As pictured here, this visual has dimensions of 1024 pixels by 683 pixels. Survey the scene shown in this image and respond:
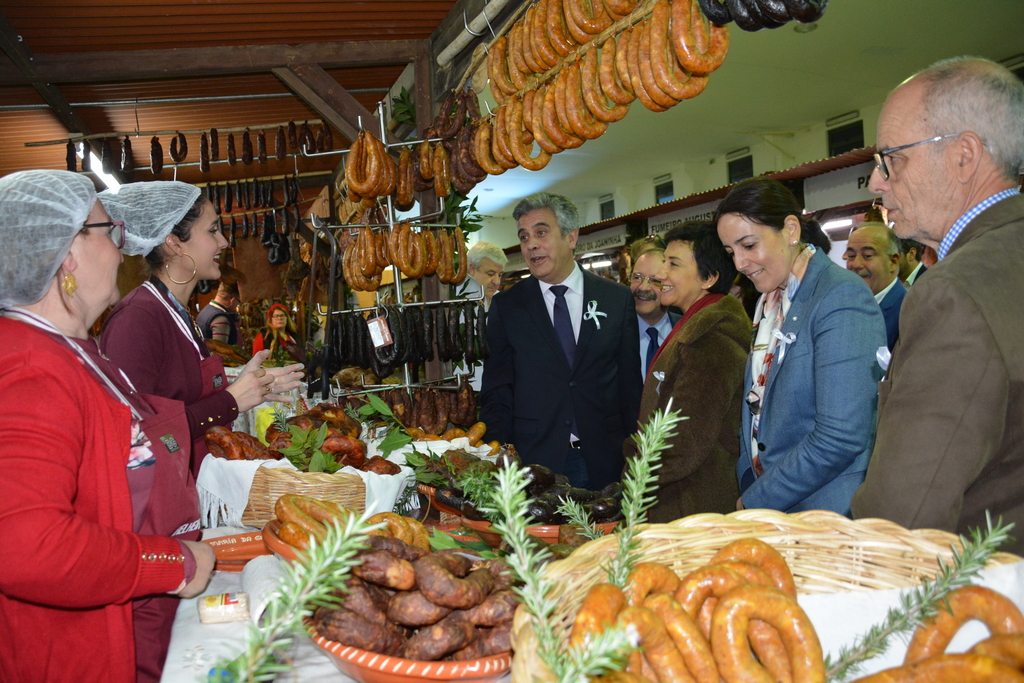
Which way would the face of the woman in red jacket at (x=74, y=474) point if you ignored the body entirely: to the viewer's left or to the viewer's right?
to the viewer's right

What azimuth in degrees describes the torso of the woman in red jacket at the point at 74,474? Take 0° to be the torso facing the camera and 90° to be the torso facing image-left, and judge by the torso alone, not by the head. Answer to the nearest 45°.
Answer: approximately 270°

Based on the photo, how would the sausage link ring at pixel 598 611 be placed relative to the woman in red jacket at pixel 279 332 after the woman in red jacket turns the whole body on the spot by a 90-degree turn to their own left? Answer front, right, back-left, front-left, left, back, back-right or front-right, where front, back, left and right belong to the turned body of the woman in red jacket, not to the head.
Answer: right

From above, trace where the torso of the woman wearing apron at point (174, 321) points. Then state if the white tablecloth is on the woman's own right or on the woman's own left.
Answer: on the woman's own right

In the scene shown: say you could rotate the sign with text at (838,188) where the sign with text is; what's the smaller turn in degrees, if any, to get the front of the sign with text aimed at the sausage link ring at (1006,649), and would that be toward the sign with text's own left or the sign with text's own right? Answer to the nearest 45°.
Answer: approximately 45° to the sign with text's own left

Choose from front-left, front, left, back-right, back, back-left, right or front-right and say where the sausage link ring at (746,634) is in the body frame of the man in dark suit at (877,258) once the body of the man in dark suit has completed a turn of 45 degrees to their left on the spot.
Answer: front

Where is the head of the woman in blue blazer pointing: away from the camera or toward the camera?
toward the camera

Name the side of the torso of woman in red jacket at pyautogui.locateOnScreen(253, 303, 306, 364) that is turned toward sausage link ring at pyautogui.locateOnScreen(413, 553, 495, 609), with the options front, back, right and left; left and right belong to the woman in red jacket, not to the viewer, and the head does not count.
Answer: front

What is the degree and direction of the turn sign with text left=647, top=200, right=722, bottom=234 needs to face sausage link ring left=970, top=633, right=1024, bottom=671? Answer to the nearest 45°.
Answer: approximately 45° to its left

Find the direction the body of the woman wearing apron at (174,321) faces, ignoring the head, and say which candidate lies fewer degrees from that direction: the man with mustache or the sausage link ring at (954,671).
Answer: the man with mustache

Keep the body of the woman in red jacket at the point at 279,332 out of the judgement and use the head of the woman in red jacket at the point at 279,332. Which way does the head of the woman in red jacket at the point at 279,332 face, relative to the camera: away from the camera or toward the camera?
toward the camera

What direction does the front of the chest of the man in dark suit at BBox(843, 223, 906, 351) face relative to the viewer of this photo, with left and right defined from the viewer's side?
facing the viewer and to the left of the viewer

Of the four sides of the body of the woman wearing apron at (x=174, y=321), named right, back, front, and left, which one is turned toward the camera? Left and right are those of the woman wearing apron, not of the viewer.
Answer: right

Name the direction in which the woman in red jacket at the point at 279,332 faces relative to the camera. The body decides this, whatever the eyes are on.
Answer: toward the camera

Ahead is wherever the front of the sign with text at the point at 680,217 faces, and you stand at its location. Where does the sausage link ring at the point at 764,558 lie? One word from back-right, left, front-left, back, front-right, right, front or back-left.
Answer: front-left

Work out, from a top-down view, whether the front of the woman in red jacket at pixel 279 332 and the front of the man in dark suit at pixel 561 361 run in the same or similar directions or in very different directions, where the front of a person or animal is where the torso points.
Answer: same or similar directions

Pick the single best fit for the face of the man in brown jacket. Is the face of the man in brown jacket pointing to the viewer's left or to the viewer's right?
to the viewer's left

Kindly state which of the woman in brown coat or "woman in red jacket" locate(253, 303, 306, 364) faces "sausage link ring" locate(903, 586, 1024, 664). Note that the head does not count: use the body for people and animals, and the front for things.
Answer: the woman in red jacket
